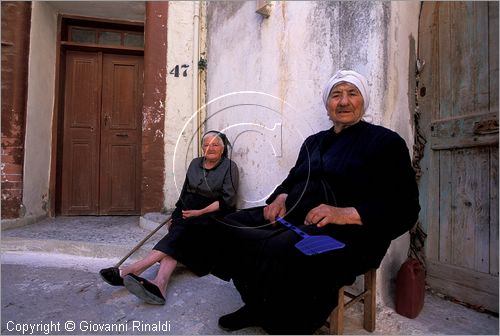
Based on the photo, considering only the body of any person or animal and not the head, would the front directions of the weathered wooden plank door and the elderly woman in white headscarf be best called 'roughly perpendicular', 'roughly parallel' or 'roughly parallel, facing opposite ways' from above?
roughly parallel

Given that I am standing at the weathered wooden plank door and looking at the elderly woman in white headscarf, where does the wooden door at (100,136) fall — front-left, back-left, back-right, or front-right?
front-right

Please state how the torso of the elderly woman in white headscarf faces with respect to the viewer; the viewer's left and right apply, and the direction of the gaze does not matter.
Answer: facing the viewer and to the left of the viewer

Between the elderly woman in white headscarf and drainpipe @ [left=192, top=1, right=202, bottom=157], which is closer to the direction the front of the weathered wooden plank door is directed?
the elderly woman in white headscarf

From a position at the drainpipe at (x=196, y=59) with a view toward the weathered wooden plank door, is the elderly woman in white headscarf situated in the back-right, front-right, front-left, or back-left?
front-right

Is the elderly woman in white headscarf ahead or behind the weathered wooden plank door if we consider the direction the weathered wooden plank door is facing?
ahead

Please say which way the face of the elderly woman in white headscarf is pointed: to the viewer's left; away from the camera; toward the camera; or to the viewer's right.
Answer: toward the camera

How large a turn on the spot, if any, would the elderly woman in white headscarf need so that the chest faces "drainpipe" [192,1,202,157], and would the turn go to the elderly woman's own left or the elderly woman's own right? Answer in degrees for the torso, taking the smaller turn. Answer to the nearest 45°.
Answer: approximately 90° to the elderly woman's own right

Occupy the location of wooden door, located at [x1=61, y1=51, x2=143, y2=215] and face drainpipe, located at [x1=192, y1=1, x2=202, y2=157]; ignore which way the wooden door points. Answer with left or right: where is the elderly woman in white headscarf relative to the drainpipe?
right

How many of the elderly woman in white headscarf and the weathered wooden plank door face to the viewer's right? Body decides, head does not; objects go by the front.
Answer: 0

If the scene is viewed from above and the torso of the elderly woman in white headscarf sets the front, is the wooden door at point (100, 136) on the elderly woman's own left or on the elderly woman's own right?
on the elderly woman's own right
